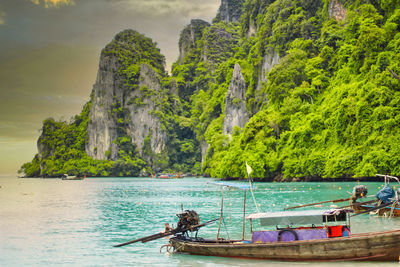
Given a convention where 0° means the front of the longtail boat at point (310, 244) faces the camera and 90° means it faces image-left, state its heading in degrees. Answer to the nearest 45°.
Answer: approximately 270°
